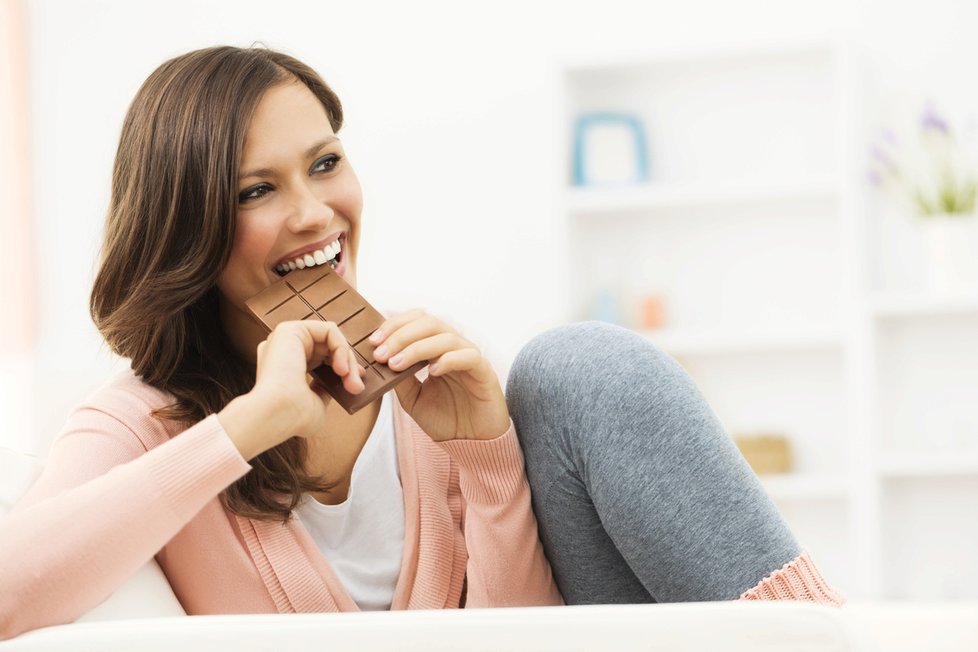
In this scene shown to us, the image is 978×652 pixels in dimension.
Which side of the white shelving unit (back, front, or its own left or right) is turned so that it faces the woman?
front

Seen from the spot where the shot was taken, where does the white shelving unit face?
facing the viewer

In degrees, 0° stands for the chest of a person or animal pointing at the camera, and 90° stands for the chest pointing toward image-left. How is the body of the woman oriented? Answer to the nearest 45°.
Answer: approximately 315°

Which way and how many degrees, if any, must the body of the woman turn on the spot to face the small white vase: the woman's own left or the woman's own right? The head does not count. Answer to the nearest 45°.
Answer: approximately 90° to the woman's own left

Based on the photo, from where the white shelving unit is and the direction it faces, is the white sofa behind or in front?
in front
